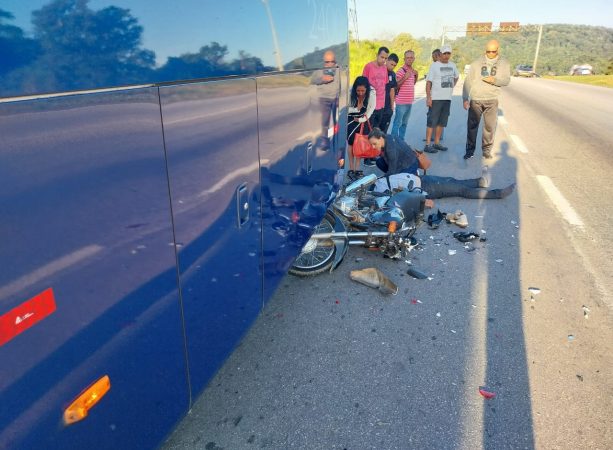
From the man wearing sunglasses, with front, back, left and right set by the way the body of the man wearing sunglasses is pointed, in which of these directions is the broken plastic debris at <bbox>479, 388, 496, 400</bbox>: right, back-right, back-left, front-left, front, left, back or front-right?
front

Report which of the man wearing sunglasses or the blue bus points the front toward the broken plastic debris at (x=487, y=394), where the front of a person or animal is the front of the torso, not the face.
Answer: the man wearing sunglasses

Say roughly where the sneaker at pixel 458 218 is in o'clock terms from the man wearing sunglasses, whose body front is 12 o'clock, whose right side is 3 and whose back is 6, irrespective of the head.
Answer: The sneaker is roughly at 12 o'clock from the man wearing sunglasses.

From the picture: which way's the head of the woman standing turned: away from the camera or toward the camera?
toward the camera

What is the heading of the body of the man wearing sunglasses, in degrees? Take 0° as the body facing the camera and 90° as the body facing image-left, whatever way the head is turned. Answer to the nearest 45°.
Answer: approximately 0°

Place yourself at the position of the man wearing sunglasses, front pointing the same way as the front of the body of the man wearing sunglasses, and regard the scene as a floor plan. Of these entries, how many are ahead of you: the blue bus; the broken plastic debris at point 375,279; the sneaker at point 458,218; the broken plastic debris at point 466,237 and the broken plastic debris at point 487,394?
5

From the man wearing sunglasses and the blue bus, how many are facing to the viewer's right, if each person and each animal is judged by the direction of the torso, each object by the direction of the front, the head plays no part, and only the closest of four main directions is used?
0

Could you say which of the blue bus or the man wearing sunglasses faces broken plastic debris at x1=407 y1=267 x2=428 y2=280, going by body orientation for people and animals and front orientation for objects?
the man wearing sunglasses

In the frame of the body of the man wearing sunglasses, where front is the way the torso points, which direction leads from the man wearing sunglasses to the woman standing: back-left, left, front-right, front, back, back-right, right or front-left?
front-right

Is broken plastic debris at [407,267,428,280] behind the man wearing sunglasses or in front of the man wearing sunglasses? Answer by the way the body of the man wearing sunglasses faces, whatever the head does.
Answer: in front
